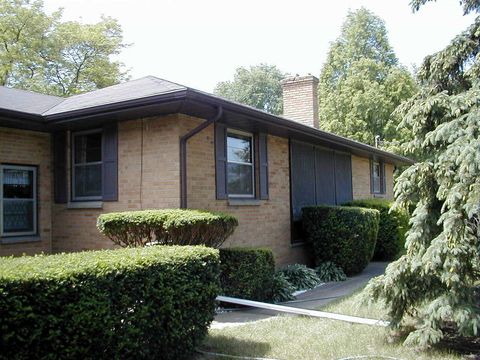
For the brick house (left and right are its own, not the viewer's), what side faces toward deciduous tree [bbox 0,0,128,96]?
back

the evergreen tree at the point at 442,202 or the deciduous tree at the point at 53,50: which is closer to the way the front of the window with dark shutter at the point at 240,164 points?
the evergreen tree

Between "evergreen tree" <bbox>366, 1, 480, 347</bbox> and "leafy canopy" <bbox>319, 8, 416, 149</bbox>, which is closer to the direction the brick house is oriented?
the evergreen tree

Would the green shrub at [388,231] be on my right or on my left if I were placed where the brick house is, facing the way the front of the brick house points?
on my left

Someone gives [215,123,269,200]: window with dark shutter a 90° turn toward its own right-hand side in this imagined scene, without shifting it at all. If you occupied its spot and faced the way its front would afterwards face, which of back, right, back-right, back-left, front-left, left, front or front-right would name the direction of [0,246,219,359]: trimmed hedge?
front-left

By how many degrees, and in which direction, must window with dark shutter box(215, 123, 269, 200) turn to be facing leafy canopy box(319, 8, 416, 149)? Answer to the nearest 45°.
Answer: approximately 135° to its left

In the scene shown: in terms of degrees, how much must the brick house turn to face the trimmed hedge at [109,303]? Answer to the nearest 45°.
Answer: approximately 45° to its right

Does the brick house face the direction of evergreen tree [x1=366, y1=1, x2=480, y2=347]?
yes

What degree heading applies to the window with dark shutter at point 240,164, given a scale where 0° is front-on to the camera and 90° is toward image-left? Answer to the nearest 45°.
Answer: approximately 315°

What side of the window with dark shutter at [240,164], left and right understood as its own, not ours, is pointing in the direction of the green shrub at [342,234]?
left

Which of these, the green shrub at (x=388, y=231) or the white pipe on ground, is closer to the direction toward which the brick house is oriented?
the white pipe on ground

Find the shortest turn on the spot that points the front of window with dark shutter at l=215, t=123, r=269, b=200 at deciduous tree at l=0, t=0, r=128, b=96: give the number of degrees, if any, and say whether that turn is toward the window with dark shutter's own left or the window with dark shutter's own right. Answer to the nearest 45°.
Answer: approximately 180°
